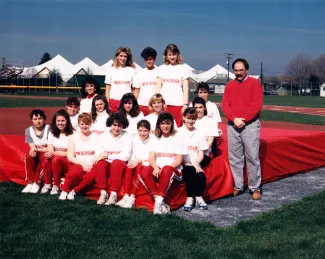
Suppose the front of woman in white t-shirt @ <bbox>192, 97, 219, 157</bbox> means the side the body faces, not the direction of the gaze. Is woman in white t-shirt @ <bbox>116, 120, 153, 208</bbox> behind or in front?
in front

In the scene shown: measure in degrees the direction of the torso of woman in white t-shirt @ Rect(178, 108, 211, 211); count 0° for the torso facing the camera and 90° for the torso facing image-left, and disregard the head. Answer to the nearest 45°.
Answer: approximately 0°

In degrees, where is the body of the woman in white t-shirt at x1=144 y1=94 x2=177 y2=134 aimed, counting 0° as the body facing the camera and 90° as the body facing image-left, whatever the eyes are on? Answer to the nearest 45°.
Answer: approximately 0°

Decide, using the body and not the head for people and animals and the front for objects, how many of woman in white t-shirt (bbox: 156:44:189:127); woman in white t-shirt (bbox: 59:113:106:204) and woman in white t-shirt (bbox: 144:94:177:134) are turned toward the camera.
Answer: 3

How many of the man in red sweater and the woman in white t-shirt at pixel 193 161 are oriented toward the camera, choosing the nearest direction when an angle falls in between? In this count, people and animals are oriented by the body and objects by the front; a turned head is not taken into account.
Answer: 2

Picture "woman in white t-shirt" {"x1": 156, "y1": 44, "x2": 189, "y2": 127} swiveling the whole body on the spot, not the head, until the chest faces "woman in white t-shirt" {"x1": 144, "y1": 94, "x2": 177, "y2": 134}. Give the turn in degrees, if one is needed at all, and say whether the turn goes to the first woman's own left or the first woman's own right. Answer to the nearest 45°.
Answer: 0° — they already face them

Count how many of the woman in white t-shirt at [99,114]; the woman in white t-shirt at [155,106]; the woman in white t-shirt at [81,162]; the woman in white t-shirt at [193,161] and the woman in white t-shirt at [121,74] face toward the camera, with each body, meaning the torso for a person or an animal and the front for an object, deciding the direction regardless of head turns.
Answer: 5

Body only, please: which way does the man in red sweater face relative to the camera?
toward the camera

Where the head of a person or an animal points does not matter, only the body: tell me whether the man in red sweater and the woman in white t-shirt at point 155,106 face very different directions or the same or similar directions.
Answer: same or similar directions

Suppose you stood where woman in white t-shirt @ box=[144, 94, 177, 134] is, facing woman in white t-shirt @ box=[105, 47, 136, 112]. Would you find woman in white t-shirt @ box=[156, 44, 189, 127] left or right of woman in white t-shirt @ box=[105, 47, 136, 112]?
right

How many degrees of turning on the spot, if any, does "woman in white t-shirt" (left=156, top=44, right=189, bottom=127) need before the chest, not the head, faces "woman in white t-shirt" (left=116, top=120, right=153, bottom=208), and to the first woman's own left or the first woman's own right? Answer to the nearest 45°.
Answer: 0° — they already face them

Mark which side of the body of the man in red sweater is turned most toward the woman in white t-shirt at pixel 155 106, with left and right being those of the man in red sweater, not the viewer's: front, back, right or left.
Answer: right

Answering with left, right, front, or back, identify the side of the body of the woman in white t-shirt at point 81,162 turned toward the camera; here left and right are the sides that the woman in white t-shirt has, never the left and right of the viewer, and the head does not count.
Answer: front

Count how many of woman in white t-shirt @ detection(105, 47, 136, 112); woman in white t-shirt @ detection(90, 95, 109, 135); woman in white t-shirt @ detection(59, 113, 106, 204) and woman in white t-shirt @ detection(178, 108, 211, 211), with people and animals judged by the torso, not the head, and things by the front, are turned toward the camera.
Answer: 4

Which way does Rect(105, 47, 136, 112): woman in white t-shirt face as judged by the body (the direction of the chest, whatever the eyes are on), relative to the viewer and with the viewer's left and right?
facing the viewer

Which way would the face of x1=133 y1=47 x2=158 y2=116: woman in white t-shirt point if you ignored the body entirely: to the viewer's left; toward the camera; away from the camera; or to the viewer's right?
toward the camera

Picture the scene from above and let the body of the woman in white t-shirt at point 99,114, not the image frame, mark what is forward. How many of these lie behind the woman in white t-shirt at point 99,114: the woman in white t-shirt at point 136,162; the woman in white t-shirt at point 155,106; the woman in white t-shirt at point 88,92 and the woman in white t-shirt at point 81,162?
1
